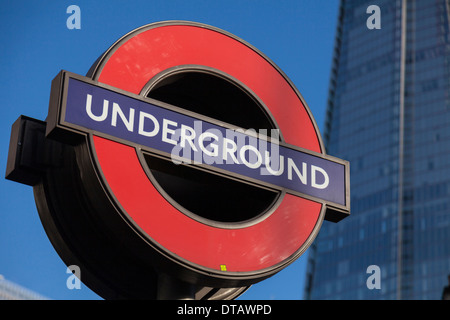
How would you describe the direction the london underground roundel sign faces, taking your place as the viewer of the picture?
facing the viewer and to the right of the viewer
